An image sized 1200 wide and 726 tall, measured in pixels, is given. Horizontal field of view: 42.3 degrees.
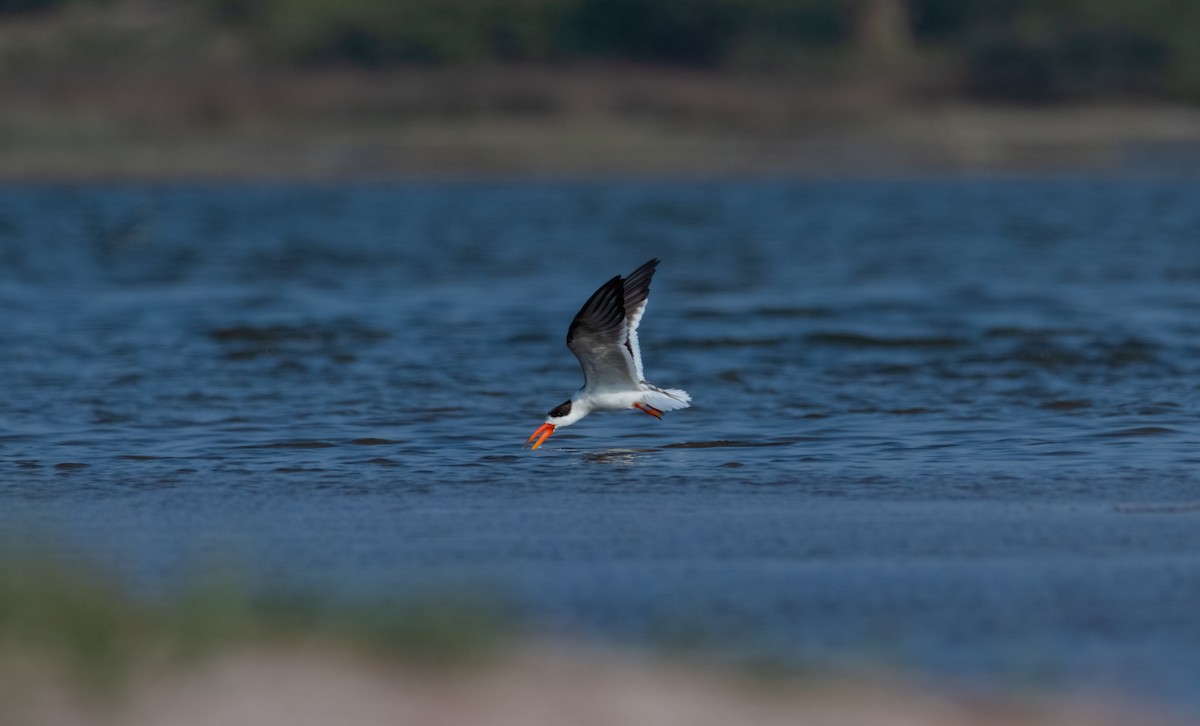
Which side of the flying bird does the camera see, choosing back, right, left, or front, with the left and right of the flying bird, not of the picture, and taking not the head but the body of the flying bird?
left
